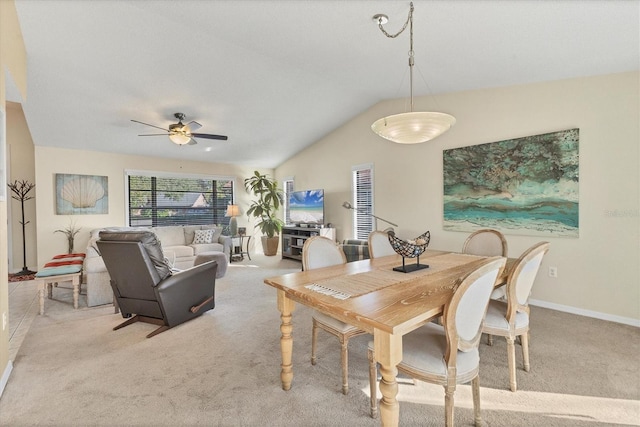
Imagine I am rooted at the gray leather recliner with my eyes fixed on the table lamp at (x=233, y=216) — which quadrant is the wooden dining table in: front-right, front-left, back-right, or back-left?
back-right

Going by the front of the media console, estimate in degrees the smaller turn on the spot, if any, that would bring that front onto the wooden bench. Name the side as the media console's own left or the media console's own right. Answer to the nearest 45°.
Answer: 0° — it already faces it

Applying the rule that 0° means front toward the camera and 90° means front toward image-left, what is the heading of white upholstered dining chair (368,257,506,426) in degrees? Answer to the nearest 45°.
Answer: approximately 135°

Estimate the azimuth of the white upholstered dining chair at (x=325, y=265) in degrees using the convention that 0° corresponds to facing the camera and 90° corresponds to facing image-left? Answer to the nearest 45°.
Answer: approximately 315°

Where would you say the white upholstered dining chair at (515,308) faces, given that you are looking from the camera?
facing away from the viewer and to the left of the viewer

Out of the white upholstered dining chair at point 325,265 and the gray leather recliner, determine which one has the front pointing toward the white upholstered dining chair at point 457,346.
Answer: the white upholstered dining chair at point 325,265

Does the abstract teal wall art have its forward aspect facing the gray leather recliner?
yes

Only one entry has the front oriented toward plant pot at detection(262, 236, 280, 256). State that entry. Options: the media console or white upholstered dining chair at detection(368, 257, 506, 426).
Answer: the white upholstered dining chair

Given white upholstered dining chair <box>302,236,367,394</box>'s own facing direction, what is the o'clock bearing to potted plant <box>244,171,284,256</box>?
The potted plant is roughly at 7 o'clock from the white upholstered dining chair.

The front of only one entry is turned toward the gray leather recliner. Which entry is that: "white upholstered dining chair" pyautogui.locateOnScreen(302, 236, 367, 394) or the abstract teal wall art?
the abstract teal wall art

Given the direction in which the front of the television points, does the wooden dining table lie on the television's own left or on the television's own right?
on the television's own left
